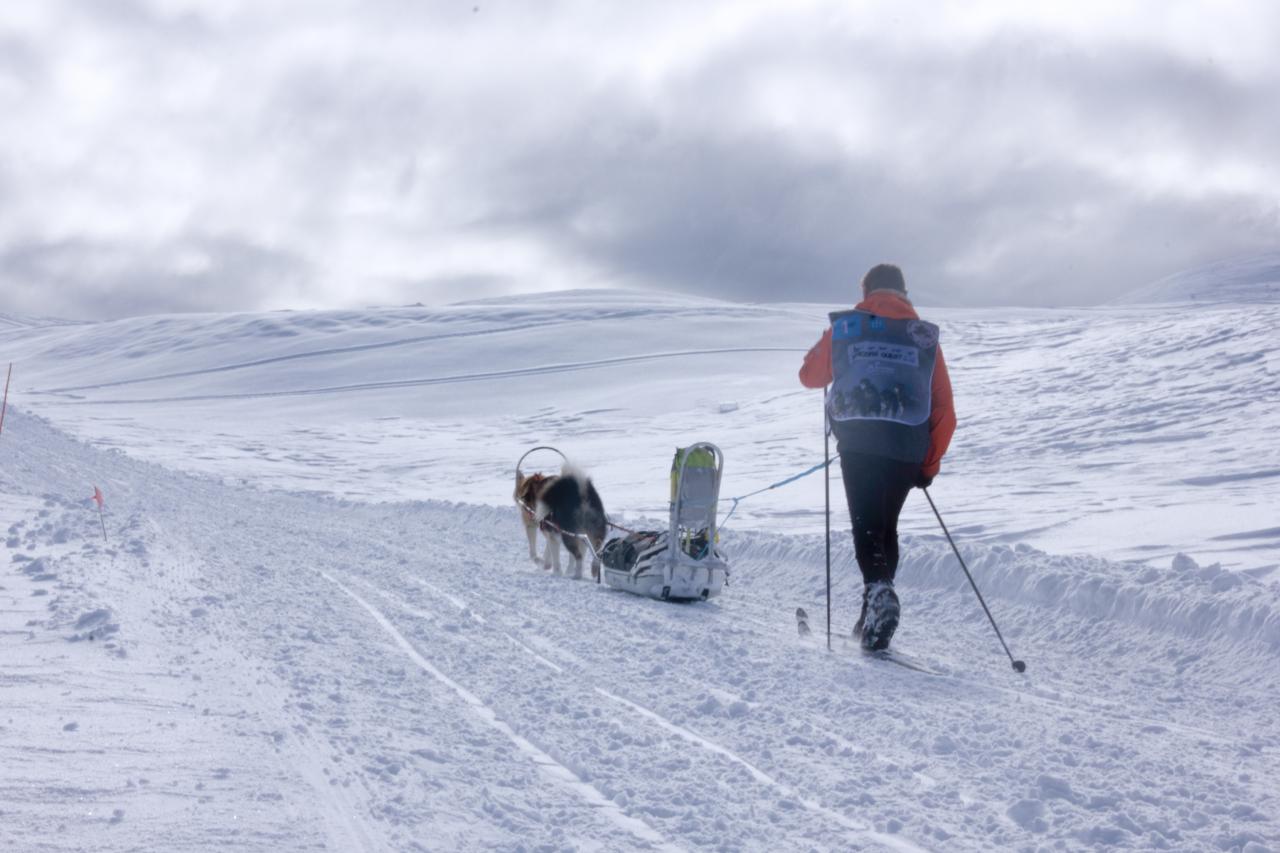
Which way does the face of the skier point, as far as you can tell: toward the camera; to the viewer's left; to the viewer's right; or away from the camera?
away from the camera

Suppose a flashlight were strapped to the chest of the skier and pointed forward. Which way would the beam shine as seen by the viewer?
away from the camera

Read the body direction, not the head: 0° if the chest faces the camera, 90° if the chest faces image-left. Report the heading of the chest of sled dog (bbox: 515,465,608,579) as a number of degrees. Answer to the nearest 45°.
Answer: approximately 135°

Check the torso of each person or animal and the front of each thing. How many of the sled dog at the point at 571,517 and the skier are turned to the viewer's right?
0

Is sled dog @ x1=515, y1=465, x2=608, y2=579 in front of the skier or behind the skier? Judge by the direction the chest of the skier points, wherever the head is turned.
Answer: in front

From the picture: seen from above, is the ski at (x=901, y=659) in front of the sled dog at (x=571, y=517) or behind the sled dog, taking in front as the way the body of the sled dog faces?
behind

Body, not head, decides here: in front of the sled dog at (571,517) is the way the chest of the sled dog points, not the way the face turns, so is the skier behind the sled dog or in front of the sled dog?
behind
